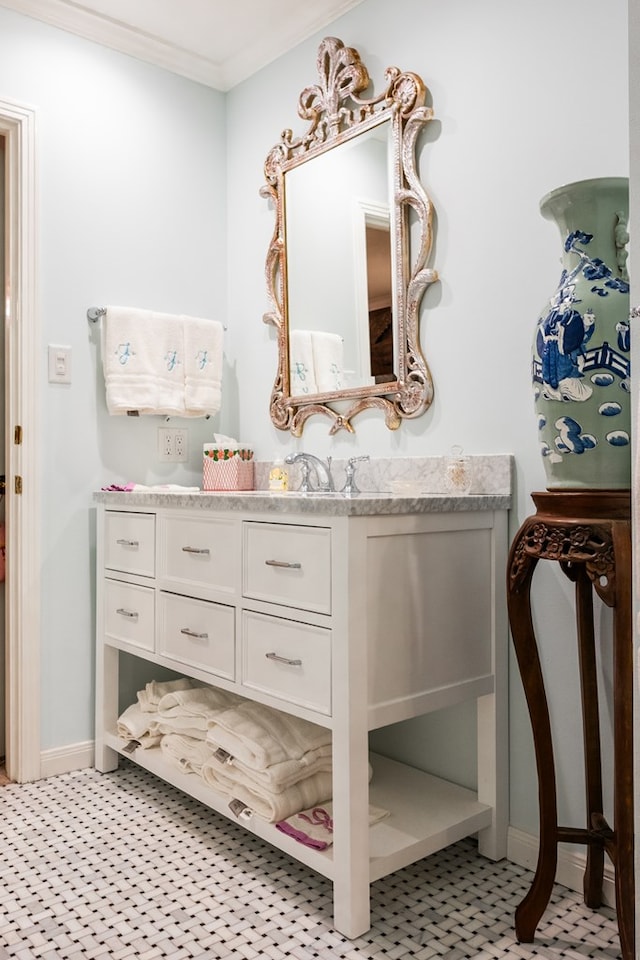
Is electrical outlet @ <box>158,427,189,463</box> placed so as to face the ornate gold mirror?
yes

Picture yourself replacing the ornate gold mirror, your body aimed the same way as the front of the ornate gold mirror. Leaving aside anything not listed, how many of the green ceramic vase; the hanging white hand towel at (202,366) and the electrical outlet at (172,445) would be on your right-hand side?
2

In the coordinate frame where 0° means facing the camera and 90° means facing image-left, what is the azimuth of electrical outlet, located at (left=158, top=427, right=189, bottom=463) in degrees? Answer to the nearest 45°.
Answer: approximately 315°

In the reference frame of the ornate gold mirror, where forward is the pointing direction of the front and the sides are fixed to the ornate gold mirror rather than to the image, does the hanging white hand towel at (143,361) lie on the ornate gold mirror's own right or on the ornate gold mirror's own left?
on the ornate gold mirror's own right

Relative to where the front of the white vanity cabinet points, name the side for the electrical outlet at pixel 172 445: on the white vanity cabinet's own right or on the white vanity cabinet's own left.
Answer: on the white vanity cabinet's own right

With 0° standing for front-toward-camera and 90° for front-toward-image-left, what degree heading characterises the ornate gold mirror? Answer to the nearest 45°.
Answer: approximately 45°

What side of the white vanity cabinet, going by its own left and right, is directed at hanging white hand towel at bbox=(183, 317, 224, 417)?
right

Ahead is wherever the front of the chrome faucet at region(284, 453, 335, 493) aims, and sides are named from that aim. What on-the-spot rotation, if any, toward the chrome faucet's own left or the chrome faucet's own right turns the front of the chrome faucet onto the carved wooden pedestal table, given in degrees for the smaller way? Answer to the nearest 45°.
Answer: approximately 90° to the chrome faucet's own left
